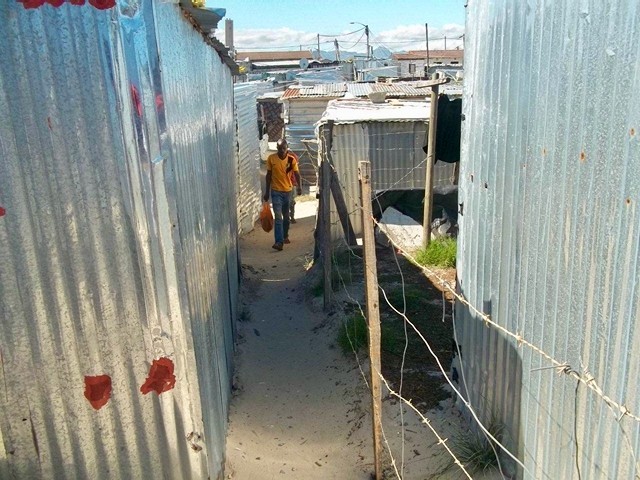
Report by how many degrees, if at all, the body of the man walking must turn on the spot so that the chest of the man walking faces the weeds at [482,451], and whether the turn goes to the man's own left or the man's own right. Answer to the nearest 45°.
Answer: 0° — they already face it

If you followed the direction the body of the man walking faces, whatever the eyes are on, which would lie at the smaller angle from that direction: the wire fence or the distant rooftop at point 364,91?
the wire fence

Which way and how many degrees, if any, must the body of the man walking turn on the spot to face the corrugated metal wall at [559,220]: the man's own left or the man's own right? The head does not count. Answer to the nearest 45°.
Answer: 0° — they already face it

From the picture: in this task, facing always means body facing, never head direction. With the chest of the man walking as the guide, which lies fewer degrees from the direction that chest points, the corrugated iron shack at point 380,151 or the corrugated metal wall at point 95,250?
the corrugated metal wall

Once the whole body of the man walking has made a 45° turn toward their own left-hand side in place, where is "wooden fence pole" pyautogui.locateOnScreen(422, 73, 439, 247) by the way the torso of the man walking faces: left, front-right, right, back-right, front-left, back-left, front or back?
front

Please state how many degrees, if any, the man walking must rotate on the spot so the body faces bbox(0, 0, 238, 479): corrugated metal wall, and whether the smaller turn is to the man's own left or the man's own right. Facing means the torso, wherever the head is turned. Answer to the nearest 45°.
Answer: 0° — they already face it

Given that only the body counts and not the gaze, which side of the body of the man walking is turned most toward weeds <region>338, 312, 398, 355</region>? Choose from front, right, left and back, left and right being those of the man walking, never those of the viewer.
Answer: front

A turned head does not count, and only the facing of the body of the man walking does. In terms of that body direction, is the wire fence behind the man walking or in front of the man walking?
in front

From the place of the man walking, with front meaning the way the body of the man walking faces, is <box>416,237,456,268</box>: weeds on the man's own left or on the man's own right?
on the man's own left

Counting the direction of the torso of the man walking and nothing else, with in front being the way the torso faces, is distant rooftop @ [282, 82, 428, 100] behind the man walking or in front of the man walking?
behind

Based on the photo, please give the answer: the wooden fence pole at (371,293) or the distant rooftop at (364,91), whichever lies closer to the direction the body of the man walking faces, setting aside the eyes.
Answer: the wooden fence pole
